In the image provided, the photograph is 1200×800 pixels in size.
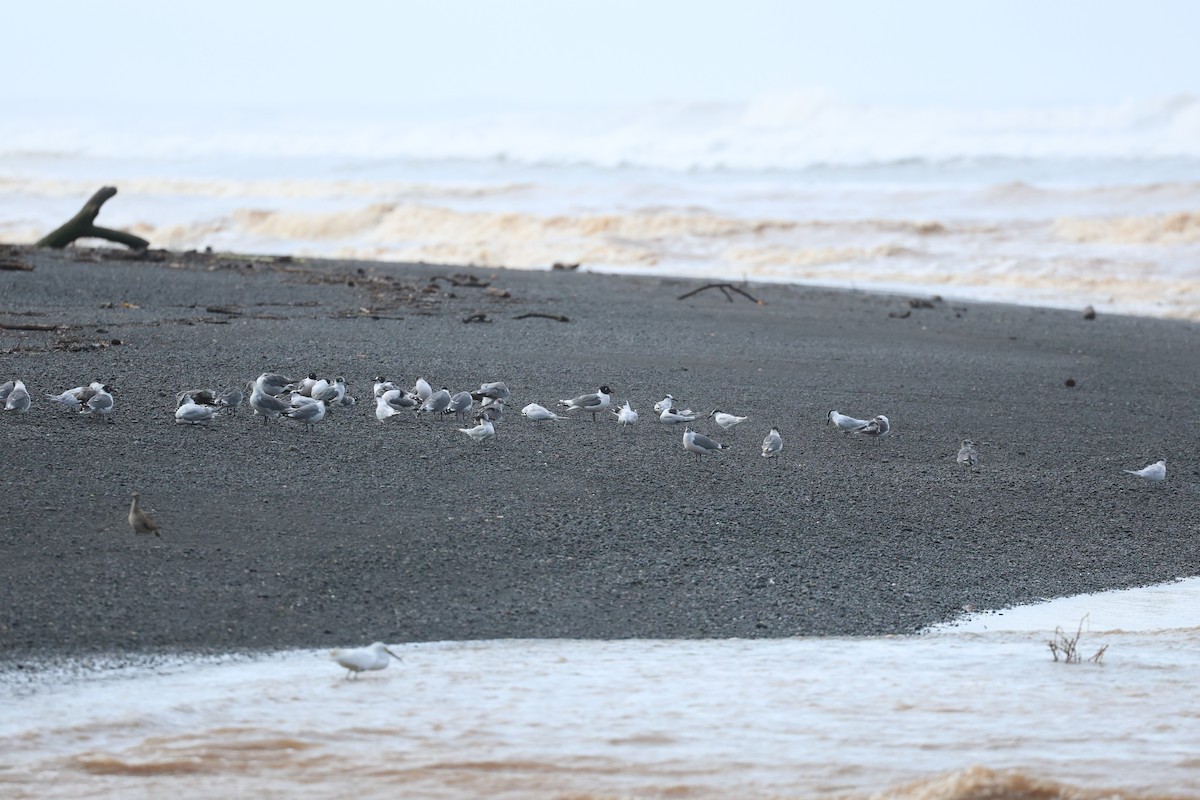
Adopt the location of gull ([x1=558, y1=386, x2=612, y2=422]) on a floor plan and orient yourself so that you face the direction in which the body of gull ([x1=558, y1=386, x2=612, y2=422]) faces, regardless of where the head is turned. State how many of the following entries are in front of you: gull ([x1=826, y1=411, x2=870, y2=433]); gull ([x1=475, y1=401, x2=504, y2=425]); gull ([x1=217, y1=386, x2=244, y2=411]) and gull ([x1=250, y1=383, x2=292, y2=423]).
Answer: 1

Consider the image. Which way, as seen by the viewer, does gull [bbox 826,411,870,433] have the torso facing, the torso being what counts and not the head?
to the viewer's left

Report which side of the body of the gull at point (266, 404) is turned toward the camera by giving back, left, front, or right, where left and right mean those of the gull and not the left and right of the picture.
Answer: left

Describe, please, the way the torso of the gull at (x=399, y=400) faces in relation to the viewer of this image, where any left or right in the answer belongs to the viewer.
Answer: facing to the left of the viewer

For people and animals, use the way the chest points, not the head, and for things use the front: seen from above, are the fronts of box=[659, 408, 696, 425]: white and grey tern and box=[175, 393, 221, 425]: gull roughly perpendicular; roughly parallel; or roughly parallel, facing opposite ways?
roughly parallel

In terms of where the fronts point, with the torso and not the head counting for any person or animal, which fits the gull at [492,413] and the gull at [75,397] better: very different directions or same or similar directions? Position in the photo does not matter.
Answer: same or similar directions

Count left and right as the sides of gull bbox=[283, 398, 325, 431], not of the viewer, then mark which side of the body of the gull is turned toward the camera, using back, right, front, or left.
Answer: right

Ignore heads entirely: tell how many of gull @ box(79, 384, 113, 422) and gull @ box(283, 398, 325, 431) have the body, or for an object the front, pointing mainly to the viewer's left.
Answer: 0

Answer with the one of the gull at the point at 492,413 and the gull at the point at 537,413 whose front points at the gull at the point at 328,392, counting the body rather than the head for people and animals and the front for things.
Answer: the gull at the point at 537,413

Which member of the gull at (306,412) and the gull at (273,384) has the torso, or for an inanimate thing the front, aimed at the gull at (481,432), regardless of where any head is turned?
the gull at (306,412)

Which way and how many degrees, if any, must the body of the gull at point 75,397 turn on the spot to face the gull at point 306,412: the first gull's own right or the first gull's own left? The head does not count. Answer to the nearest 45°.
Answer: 0° — it already faces it

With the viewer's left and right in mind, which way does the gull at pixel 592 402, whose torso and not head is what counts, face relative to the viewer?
facing to the right of the viewer

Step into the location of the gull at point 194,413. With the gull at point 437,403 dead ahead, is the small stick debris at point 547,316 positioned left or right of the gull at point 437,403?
left
